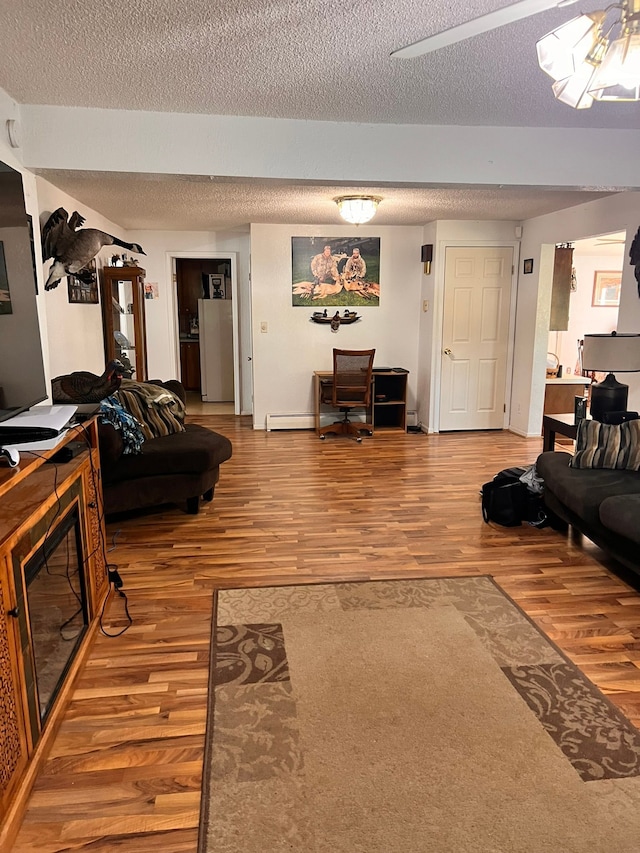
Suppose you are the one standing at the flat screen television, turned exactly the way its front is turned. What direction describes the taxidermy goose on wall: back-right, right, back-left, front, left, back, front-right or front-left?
back-left

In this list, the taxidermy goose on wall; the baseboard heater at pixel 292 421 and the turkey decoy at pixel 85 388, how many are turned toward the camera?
1

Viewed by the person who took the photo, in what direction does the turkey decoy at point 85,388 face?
facing to the right of the viewer

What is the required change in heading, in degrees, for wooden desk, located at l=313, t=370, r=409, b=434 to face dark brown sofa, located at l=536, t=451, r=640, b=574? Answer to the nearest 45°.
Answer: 0° — it already faces it

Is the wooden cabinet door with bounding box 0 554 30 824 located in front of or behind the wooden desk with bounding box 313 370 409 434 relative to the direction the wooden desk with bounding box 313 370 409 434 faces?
in front

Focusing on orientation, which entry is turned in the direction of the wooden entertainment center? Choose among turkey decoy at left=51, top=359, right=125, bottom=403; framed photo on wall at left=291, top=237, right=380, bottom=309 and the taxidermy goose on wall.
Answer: the framed photo on wall

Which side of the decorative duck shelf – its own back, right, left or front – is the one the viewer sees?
front

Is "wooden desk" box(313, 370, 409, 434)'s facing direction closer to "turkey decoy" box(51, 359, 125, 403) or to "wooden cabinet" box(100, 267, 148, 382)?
the turkey decoy

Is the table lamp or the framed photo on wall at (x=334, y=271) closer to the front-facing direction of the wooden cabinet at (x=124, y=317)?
the table lamp

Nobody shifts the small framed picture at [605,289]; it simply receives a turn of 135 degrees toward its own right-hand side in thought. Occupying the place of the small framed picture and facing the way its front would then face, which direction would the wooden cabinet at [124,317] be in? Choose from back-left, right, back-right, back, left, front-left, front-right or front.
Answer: left

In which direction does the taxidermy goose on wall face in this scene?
to the viewer's right

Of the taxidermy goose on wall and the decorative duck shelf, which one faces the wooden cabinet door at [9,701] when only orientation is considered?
the decorative duck shelf

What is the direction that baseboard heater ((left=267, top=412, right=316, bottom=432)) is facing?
toward the camera

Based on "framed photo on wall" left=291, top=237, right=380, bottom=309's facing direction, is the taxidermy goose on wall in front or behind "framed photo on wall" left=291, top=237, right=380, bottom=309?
in front

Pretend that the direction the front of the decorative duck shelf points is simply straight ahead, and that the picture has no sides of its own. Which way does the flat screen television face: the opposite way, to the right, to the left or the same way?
to the left
